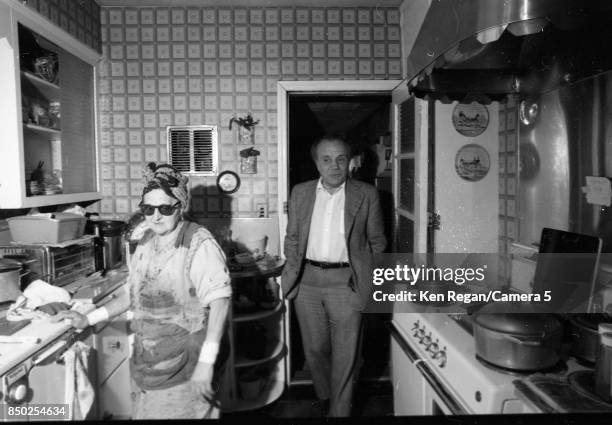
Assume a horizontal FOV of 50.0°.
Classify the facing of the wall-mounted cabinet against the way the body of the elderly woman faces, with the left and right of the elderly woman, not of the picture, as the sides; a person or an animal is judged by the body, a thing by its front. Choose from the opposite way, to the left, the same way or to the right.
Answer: to the left

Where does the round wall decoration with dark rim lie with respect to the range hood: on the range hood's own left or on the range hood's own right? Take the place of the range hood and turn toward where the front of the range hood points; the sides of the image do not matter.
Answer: on the range hood's own right

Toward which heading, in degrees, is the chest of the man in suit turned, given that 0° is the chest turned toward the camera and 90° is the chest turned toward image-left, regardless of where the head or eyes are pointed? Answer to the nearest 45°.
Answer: approximately 0°
